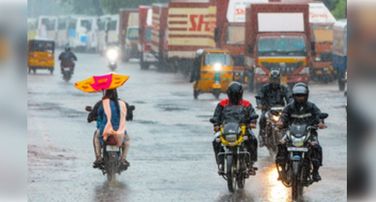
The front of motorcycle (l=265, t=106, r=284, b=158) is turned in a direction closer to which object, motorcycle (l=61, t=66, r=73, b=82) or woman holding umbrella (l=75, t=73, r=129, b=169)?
the woman holding umbrella

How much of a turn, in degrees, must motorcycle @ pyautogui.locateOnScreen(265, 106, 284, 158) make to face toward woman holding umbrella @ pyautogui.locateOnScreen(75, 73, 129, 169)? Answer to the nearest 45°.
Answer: approximately 45° to its right

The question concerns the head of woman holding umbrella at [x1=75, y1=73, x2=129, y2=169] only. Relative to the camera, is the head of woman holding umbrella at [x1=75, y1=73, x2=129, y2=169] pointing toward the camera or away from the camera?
away from the camera

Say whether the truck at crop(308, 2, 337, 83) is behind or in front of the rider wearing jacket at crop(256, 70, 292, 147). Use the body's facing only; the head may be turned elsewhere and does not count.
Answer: behind

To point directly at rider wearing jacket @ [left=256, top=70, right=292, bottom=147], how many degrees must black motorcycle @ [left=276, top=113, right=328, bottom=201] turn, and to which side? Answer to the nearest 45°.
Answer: approximately 180°

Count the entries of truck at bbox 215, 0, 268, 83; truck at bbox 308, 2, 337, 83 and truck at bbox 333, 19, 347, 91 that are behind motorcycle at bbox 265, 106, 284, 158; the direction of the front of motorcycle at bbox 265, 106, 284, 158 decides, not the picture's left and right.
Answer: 3

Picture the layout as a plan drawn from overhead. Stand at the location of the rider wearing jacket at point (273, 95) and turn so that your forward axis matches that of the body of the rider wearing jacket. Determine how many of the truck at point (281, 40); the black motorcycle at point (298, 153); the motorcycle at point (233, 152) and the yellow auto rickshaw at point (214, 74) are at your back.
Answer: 2

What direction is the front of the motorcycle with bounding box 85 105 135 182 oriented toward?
away from the camera

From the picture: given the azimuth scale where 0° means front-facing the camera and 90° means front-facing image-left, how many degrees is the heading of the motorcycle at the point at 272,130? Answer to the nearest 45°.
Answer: approximately 0°

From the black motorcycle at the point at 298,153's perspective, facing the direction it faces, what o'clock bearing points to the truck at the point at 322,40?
The truck is roughly at 6 o'clock from the black motorcycle.

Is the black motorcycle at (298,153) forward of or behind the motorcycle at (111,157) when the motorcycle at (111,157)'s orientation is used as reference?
behind

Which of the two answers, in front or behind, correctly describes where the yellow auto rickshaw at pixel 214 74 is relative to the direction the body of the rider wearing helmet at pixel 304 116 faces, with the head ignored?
behind
